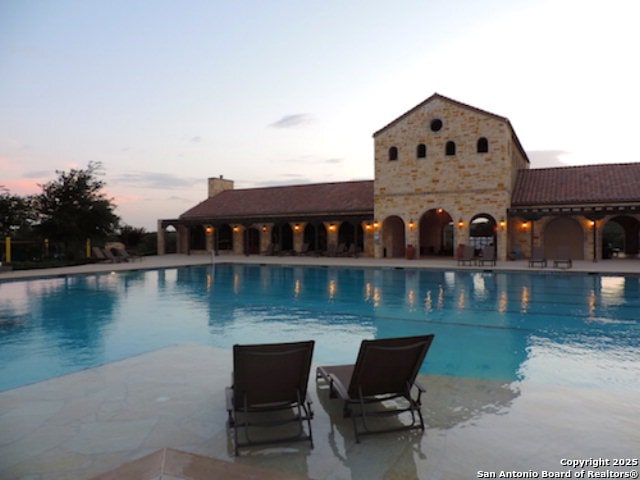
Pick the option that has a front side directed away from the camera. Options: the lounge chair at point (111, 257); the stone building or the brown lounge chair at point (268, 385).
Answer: the brown lounge chair

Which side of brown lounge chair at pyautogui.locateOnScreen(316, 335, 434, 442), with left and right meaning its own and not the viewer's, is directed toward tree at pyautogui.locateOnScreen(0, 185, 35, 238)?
front

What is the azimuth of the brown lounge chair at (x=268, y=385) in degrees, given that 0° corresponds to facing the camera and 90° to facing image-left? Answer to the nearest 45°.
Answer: approximately 180°

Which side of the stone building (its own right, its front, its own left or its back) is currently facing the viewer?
front

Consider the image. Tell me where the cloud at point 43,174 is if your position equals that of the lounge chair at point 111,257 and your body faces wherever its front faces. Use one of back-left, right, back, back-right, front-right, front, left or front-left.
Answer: back-left

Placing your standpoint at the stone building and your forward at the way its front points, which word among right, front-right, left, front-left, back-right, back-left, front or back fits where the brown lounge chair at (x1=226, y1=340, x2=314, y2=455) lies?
front

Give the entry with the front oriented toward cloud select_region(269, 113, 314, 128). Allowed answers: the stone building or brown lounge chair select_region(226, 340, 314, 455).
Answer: the brown lounge chair

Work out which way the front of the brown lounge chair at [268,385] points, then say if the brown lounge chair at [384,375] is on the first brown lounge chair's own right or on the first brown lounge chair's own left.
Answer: on the first brown lounge chair's own right

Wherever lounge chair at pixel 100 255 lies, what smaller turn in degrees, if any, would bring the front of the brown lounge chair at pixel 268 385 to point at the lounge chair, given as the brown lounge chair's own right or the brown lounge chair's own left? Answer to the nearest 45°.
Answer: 0° — it already faces it

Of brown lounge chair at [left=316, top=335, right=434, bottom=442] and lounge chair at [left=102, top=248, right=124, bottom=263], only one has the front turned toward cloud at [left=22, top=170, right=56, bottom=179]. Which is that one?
the brown lounge chair

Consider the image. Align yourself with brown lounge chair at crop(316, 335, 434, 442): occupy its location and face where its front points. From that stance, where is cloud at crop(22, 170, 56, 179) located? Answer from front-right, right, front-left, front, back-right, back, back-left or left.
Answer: front

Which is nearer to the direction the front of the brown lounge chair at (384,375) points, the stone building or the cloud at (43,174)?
the cloud

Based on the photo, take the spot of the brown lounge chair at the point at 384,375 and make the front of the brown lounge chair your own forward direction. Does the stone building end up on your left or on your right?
on your right
